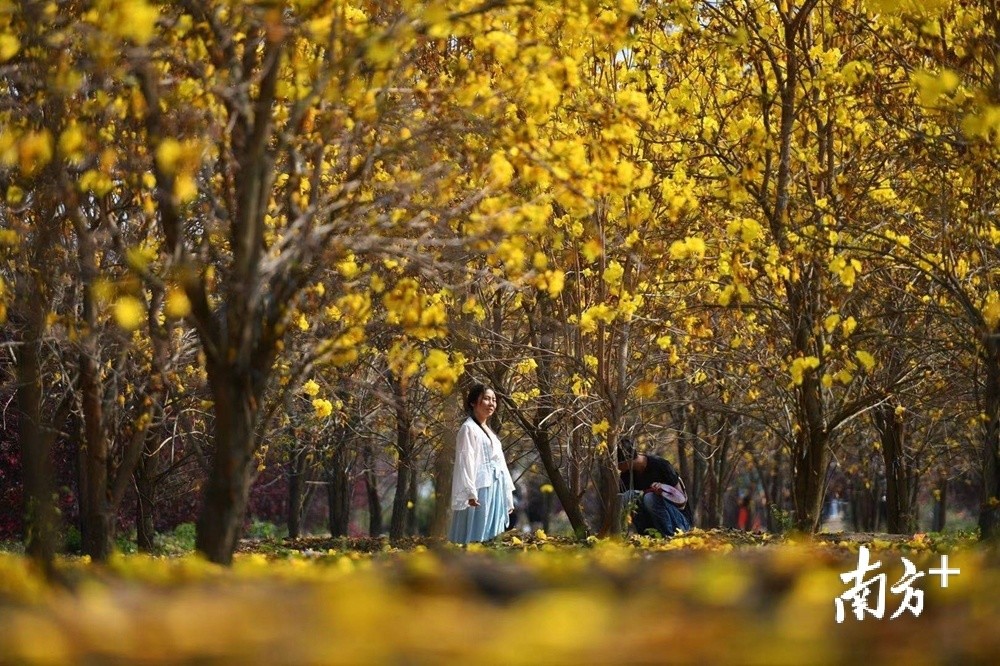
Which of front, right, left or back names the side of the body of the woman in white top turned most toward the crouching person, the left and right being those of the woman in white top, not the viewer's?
left

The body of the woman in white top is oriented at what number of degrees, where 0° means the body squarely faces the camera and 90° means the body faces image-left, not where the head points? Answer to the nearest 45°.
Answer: approximately 315°
